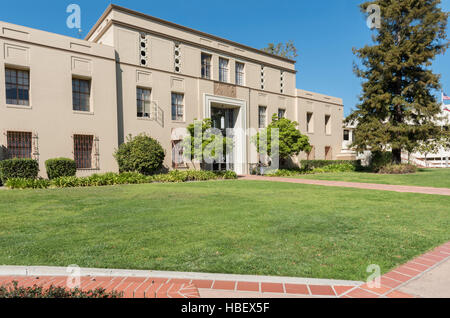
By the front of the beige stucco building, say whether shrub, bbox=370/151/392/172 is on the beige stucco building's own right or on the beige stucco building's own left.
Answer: on the beige stucco building's own left

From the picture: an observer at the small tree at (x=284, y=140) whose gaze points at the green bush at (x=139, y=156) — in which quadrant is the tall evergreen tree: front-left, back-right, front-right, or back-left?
back-left

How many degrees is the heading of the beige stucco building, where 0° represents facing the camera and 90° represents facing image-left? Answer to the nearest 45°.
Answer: approximately 315°

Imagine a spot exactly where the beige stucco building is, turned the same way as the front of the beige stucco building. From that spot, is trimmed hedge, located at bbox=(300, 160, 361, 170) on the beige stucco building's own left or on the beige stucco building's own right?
on the beige stucco building's own left

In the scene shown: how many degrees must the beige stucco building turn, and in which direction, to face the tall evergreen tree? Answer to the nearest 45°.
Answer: approximately 45° to its left

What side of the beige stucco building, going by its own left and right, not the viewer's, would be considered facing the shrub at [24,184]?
right

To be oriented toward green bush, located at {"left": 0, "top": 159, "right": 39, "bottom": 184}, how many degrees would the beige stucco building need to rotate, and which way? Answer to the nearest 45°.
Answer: approximately 90° to its right

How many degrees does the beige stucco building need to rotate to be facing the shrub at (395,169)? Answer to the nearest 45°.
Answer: approximately 45° to its left
